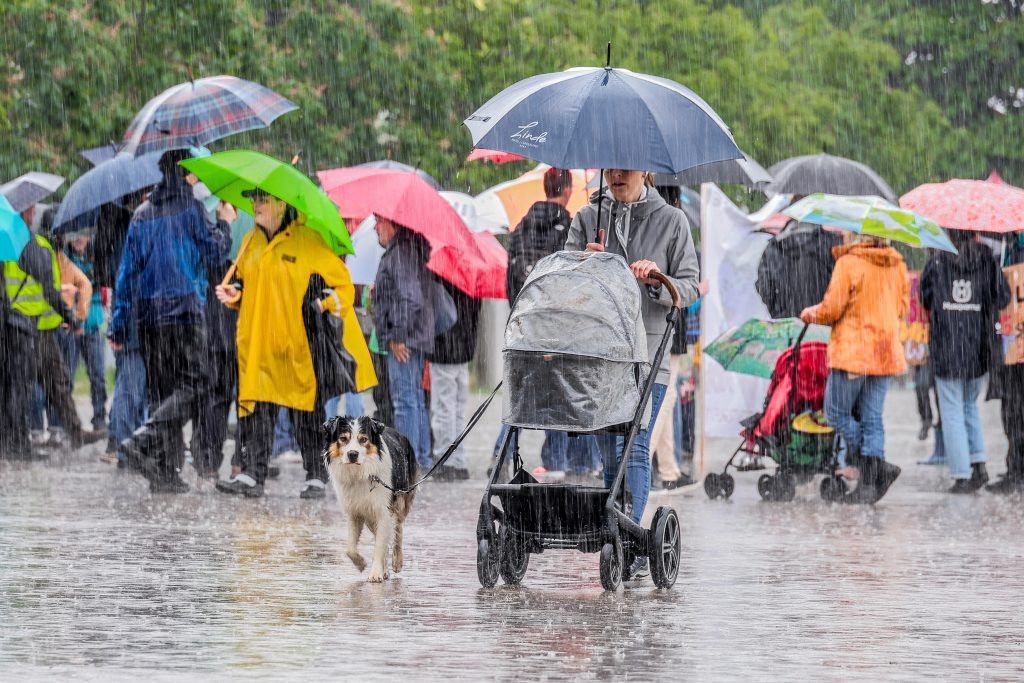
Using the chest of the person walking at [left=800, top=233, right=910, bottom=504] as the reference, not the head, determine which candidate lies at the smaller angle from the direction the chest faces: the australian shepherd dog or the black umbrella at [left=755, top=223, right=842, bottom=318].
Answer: the black umbrella

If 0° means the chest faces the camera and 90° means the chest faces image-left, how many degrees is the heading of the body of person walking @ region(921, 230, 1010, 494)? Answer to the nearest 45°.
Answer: approximately 180°

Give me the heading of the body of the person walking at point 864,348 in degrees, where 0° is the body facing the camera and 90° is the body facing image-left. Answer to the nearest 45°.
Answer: approximately 135°

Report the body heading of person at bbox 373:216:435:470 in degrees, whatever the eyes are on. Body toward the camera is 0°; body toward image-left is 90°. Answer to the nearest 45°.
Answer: approximately 90°

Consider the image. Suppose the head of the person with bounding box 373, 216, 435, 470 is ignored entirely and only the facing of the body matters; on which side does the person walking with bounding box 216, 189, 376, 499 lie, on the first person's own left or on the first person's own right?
on the first person's own left

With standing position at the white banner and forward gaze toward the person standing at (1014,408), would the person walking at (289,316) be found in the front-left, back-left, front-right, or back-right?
back-right
